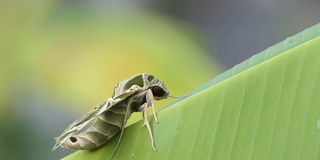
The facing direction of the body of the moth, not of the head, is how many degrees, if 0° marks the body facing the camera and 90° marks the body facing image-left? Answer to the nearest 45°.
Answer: approximately 270°
